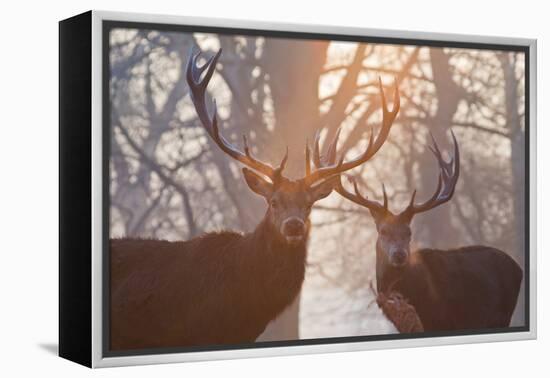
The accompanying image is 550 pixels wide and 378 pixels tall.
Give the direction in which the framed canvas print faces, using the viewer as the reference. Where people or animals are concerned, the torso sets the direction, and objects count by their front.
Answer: facing the viewer and to the right of the viewer
